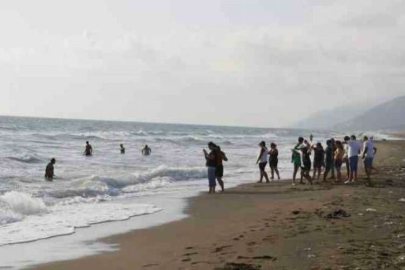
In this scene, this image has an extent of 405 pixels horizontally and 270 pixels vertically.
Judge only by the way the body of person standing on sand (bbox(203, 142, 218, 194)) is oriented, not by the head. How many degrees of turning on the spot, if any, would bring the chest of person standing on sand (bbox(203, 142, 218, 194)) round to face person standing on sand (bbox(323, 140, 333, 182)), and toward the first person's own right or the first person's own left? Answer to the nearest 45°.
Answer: approximately 135° to the first person's own right

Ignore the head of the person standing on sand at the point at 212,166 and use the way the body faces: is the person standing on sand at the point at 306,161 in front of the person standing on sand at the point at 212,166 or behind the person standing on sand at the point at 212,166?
behind

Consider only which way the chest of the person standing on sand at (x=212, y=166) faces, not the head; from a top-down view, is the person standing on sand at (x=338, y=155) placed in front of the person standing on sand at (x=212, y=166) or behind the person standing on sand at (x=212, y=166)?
behind

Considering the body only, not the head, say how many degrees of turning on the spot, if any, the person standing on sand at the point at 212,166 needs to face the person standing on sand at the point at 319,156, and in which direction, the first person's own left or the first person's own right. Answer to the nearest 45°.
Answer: approximately 135° to the first person's own right
